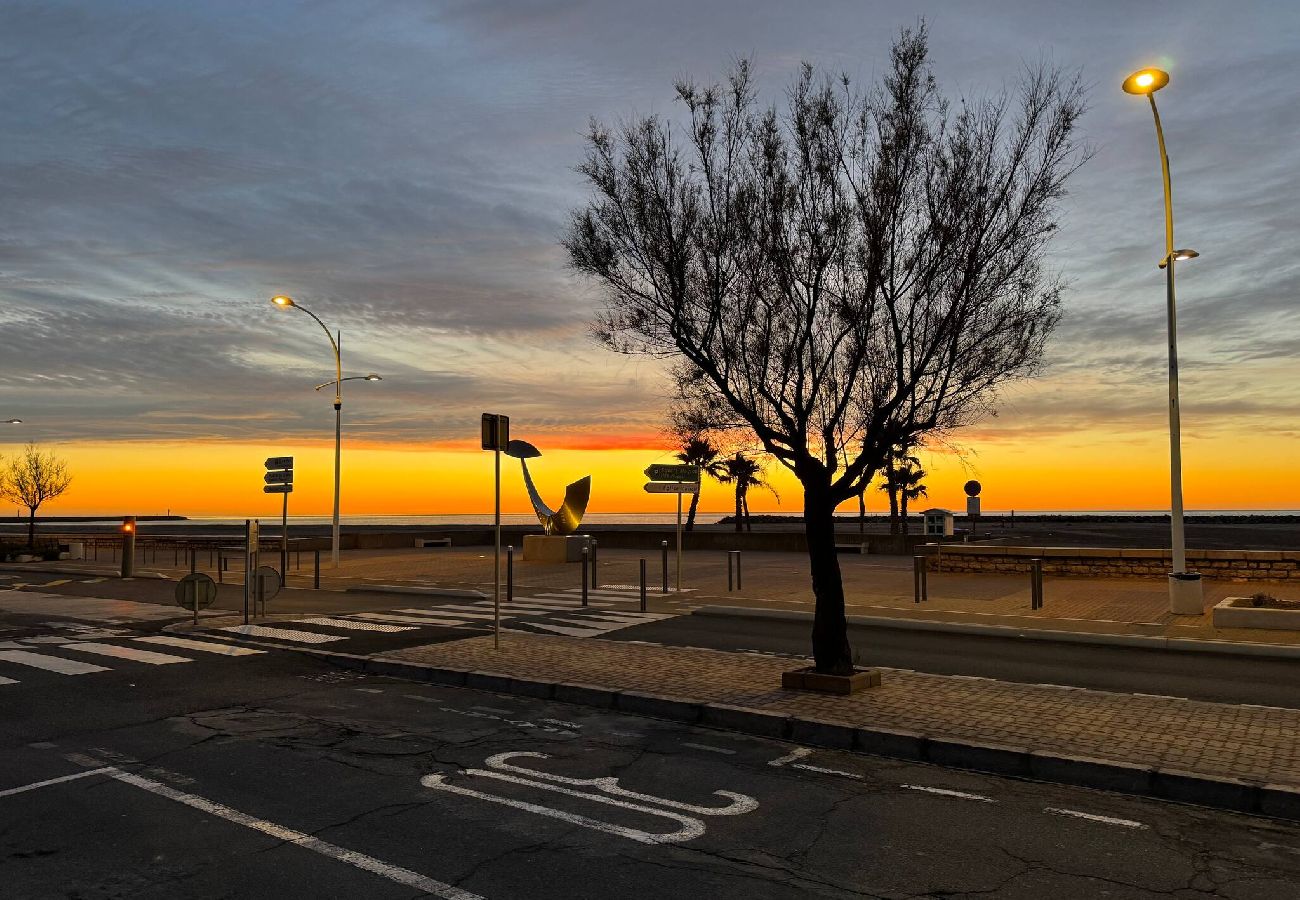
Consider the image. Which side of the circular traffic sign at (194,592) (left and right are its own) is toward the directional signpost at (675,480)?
right

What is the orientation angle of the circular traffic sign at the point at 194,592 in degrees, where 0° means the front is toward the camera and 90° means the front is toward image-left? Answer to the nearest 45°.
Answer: approximately 180°

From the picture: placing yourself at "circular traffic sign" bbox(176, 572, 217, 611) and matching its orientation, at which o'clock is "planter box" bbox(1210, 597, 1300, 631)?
The planter box is roughly at 4 o'clock from the circular traffic sign.

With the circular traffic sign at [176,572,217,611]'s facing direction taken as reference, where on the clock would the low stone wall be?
The low stone wall is roughly at 3 o'clock from the circular traffic sign.

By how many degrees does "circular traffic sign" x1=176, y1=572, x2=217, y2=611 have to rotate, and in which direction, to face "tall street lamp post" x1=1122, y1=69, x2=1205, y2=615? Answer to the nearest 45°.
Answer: approximately 90° to its right

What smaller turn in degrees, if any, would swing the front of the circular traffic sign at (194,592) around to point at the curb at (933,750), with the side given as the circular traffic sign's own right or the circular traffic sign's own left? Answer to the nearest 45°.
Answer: approximately 135° to the circular traffic sign's own right

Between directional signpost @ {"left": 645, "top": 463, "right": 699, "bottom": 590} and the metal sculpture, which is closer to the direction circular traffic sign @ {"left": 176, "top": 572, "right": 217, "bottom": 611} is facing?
the metal sculpture

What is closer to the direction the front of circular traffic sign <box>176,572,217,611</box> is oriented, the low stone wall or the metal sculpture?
the metal sculpture
